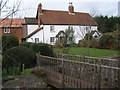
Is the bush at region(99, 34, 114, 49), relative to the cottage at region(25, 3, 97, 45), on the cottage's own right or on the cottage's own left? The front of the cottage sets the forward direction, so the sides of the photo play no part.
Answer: on the cottage's own left

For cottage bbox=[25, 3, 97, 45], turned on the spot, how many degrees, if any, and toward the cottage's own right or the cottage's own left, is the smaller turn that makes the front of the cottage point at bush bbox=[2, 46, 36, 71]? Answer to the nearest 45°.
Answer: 0° — it already faces it

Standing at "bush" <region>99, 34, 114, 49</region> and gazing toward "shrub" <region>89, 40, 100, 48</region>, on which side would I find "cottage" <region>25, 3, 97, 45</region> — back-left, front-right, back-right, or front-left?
front-right

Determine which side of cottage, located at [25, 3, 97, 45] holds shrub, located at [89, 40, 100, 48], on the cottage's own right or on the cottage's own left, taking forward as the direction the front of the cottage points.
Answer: on the cottage's own left

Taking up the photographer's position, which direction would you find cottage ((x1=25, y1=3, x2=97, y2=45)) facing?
facing the viewer

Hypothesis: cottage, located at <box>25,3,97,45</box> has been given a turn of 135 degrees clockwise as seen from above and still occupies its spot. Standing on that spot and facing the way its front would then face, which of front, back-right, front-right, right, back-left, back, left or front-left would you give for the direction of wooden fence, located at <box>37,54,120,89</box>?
back-left

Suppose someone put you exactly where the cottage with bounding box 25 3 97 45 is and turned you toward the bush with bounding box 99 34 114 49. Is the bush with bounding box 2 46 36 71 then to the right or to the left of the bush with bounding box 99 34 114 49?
right
